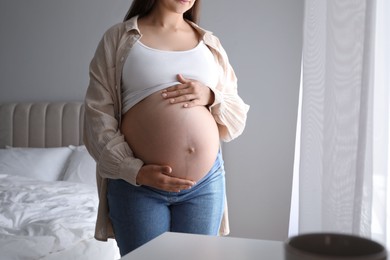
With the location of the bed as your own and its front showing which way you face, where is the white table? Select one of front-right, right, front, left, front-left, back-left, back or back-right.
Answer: front

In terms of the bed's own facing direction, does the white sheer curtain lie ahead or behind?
ahead

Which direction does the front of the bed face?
toward the camera

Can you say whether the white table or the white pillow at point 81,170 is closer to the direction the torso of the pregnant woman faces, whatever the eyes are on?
the white table

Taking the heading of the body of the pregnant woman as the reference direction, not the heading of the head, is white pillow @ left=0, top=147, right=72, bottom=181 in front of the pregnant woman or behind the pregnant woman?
behind

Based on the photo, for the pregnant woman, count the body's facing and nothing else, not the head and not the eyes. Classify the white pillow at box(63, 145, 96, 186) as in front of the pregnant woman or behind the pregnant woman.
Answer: behind

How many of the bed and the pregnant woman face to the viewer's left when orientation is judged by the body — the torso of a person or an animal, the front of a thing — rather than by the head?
0

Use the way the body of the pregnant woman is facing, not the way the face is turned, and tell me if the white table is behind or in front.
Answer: in front

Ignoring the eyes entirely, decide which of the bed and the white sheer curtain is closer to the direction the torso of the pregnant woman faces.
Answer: the white sheer curtain

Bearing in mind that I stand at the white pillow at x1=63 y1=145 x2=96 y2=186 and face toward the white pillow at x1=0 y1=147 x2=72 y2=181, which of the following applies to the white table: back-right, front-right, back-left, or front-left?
back-left
